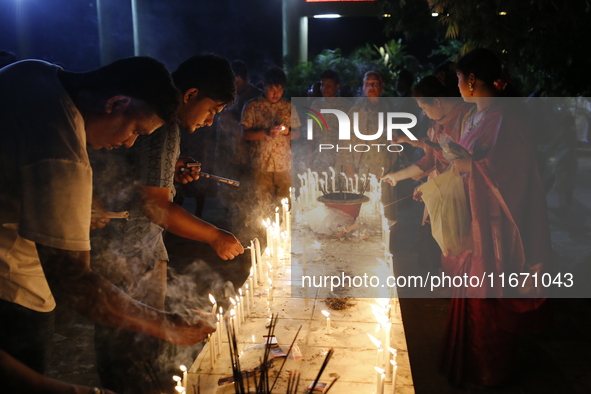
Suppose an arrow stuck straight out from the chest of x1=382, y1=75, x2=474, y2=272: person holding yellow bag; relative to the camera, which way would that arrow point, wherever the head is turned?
to the viewer's left

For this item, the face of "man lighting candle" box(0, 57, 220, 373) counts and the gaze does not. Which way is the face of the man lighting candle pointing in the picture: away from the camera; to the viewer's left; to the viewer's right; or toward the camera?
to the viewer's right

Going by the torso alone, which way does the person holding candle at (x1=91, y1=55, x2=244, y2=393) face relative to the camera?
to the viewer's right

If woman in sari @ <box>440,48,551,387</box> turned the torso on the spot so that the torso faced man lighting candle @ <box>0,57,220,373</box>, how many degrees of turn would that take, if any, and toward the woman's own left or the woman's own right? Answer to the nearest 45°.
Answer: approximately 45° to the woman's own left

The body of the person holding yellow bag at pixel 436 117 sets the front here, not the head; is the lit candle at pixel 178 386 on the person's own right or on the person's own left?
on the person's own left

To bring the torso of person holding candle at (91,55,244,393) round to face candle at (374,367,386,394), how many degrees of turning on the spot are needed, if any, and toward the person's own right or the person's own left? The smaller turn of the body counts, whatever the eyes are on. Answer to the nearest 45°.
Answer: approximately 45° to the person's own right

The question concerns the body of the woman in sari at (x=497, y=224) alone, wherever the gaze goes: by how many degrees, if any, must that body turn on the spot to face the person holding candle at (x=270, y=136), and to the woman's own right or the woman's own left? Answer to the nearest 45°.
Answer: approximately 45° to the woman's own right

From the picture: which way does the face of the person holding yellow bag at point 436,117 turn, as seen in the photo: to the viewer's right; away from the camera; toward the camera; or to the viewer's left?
to the viewer's left

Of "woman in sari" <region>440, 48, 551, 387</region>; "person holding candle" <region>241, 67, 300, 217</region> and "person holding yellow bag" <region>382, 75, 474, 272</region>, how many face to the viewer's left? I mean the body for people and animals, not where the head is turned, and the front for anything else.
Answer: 2

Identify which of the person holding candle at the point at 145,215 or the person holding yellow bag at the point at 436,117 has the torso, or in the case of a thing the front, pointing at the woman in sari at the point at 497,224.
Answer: the person holding candle at the point at 145,215

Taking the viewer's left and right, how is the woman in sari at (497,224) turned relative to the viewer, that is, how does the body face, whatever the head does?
facing to the left of the viewer

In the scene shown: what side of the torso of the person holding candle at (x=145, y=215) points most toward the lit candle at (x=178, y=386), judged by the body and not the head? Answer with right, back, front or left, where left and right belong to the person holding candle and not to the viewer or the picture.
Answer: right
